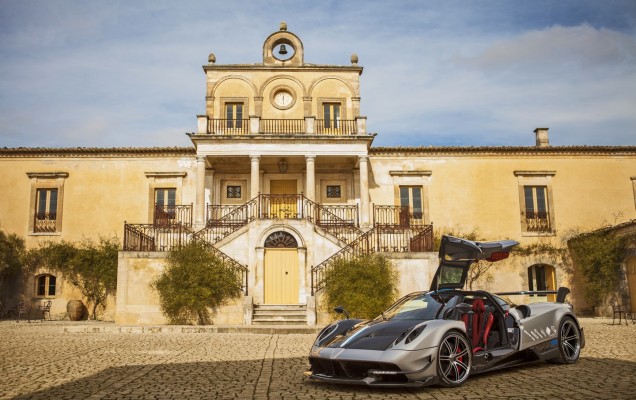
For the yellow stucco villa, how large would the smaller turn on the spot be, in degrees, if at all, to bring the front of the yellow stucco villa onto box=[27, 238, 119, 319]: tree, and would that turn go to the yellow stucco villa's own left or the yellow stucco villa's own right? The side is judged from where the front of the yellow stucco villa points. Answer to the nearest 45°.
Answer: approximately 90° to the yellow stucco villa's own right

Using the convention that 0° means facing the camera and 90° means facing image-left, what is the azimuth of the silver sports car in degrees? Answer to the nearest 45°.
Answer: approximately 45°

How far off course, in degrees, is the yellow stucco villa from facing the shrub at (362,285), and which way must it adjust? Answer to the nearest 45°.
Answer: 0° — it already faces it

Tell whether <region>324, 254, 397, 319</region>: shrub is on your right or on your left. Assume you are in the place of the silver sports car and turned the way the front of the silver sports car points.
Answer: on your right

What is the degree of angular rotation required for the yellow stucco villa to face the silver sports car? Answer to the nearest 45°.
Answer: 0° — it already faces it

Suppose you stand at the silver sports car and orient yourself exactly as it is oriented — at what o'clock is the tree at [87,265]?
The tree is roughly at 3 o'clock from the silver sports car.

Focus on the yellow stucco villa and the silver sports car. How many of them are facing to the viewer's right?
0

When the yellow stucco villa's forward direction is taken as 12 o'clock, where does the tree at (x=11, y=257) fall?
The tree is roughly at 3 o'clock from the yellow stucco villa.

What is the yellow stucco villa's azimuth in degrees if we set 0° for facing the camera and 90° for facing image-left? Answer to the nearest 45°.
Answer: approximately 0°

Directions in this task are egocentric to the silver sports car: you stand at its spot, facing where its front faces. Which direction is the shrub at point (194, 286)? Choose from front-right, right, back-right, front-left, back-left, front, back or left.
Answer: right

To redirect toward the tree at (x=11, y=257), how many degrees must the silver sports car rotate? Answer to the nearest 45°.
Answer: approximately 90° to its right
